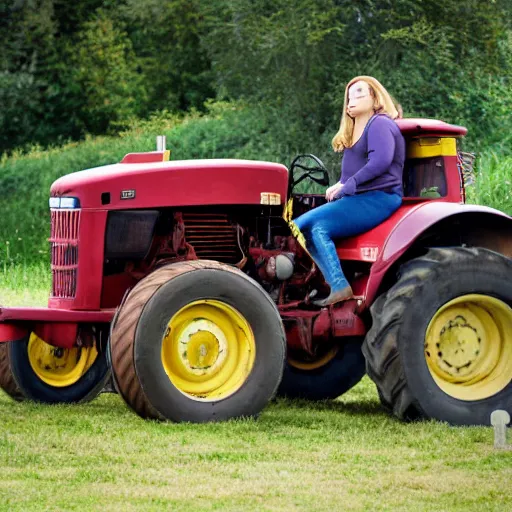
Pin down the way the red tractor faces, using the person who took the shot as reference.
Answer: facing the viewer and to the left of the viewer

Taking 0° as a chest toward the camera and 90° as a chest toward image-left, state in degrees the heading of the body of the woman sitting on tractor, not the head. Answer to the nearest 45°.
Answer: approximately 90°

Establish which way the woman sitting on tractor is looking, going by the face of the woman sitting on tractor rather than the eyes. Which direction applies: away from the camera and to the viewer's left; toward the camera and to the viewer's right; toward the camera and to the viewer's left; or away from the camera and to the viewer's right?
toward the camera and to the viewer's left

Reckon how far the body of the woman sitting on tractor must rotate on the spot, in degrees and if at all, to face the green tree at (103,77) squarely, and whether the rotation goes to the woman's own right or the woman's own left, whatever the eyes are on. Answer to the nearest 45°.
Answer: approximately 90° to the woman's own right
